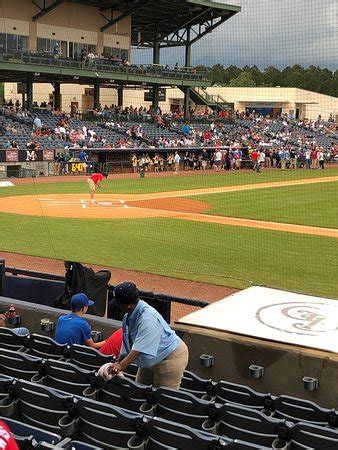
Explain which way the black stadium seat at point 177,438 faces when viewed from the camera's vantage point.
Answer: facing away from the viewer and to the right of the viewer

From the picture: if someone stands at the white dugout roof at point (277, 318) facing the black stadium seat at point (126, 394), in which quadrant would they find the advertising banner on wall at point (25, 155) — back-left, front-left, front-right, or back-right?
back-right

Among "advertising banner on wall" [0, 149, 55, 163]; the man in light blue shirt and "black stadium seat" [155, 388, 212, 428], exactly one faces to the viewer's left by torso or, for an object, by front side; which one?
the man in light blue shirt

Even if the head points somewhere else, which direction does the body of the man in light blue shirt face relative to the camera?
to the viewer's left

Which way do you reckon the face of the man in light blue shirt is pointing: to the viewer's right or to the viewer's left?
to the viewer's left

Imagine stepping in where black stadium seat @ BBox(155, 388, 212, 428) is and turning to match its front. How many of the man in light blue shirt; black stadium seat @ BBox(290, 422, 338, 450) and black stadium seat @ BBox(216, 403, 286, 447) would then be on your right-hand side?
2

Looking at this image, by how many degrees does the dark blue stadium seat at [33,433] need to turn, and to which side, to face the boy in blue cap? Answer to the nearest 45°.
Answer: approximately 45° to its left

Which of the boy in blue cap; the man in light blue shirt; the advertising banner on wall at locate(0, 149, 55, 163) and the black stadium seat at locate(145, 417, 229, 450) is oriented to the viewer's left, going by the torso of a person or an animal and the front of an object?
the man in light blue shirt

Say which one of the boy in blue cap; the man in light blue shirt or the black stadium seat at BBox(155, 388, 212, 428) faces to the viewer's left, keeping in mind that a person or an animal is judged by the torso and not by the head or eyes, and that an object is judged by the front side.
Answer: the man in light blue shirt

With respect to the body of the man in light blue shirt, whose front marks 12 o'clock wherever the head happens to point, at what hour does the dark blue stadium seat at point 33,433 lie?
The dark blue stadium seat is roughly at 10 o'clock from the man in light blue shirt.

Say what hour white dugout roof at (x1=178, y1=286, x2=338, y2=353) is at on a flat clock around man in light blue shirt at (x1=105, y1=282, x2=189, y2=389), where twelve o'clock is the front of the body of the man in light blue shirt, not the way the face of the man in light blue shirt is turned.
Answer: The white dugout roof is roughly at 4 o'clock from the man in light blue shirt.

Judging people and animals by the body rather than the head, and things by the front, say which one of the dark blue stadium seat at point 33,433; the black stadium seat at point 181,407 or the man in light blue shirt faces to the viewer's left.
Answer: the man in light blue shirt

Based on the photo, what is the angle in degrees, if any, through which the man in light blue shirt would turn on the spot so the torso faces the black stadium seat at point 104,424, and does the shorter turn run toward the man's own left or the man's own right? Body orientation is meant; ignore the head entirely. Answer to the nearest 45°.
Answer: approximately 90° to the man's own left

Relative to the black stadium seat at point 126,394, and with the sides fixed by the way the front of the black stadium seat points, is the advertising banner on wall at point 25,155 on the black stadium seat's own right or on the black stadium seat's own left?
on the black stadium seat's own left

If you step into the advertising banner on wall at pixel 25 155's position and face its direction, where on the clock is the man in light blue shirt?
The man in light blue shirt is roughly at 12 o'clock from the advertising banner on wall.
